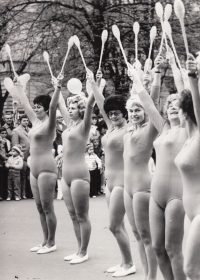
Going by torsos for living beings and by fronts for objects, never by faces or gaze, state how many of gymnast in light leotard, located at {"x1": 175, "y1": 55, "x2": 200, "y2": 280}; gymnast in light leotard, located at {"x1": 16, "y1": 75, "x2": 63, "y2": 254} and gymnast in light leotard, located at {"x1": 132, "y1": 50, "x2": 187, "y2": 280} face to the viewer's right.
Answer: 0

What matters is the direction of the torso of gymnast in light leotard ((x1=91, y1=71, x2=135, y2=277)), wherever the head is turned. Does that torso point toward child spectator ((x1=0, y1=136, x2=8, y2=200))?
no

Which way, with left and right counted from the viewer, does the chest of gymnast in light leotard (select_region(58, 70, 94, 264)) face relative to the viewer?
facing the viewer and to the left of the viewer

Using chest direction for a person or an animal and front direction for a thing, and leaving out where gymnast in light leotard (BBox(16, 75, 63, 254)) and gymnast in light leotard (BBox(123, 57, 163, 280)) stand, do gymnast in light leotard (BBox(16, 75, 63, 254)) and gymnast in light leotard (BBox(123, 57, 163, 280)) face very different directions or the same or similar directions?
same or similar directions

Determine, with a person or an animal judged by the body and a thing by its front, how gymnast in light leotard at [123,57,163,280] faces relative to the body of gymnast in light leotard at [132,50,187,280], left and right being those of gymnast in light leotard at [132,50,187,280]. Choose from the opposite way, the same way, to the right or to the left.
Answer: the same way

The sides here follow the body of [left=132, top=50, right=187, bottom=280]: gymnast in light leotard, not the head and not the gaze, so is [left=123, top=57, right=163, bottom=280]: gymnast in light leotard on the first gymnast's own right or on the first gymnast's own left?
on the first gymnast's own right

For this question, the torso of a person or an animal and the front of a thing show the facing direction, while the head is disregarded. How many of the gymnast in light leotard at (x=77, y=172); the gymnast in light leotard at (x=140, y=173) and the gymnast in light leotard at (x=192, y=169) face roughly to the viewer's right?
0

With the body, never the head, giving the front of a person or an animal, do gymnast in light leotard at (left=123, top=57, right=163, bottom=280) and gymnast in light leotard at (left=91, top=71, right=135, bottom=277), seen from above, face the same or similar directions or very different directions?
same or similar directions

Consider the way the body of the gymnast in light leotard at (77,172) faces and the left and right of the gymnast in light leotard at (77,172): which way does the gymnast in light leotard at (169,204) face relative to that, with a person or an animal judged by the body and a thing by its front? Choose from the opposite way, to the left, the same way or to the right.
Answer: the same way

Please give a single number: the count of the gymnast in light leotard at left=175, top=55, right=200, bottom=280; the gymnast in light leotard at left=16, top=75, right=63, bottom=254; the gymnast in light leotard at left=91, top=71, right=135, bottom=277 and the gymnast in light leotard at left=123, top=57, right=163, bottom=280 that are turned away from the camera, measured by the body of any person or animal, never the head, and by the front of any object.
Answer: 0

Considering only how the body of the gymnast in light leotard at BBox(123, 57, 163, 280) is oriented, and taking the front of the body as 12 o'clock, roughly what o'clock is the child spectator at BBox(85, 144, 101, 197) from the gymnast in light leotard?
The child spectator is roughly at 4 o'clock from the gymnast in light leotard.

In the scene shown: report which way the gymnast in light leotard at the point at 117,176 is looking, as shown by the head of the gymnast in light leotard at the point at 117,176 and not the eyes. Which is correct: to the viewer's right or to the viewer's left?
to the viewer's left

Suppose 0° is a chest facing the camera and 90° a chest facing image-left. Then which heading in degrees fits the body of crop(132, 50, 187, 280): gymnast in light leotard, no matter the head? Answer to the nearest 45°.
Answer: approximately 45°

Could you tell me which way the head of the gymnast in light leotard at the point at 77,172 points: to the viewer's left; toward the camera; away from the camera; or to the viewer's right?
to the viewer's left

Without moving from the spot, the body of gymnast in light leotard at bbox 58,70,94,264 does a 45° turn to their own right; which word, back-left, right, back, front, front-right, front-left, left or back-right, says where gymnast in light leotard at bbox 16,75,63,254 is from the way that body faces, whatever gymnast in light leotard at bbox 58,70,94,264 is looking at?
front-right

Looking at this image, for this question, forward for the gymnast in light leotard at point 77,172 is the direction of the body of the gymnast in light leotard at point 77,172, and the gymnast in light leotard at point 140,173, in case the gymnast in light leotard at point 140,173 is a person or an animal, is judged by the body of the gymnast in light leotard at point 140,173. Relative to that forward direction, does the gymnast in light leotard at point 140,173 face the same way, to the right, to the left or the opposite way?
the same way

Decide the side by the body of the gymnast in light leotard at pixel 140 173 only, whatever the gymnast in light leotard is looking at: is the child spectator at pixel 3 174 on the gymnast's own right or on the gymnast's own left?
on the gymnast's own right

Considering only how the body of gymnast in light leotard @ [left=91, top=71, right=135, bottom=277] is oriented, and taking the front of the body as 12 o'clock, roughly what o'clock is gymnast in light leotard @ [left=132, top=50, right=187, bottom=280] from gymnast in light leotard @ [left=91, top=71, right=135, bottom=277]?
gymnast in light leotard @ [left=132, top=50, right=187, bottom=280] is roughly at 10 o'clock from gymnast in light leotard @ [left=91, top=71, right=135, bottom=277].

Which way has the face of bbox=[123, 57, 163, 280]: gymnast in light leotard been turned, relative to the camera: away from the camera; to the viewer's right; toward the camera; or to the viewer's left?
toward the camera

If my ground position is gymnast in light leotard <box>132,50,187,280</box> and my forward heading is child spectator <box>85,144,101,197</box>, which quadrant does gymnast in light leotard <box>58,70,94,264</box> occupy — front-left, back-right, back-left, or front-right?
front-left

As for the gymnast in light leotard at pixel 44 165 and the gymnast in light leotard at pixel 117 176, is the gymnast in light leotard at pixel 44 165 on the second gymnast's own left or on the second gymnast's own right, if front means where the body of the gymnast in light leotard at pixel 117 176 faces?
on the second gymnast's own right

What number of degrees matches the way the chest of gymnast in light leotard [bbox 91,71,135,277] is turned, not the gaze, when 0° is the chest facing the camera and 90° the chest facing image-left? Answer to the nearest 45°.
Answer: approximately 45°
